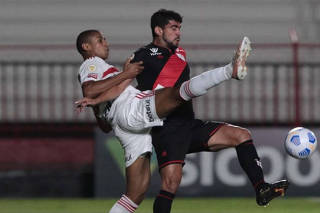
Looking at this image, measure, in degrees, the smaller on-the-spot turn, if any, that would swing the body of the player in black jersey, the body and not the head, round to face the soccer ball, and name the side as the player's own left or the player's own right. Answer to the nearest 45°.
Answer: approximately 45° to the player's own left

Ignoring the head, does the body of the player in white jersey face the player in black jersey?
yes

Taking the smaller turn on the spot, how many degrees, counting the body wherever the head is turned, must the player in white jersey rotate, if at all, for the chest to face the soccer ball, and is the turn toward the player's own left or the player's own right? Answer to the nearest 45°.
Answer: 0° — they already face it

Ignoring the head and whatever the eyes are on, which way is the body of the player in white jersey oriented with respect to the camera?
to the viewer's right

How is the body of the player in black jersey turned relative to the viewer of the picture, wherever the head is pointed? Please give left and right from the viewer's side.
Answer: facing the viewer and to the right of the viewer

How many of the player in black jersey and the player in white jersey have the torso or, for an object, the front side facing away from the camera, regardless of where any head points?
0

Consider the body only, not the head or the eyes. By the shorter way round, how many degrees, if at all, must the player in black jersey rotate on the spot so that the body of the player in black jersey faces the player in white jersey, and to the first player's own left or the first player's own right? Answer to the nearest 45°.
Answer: approximately 135° to the first player's own right
